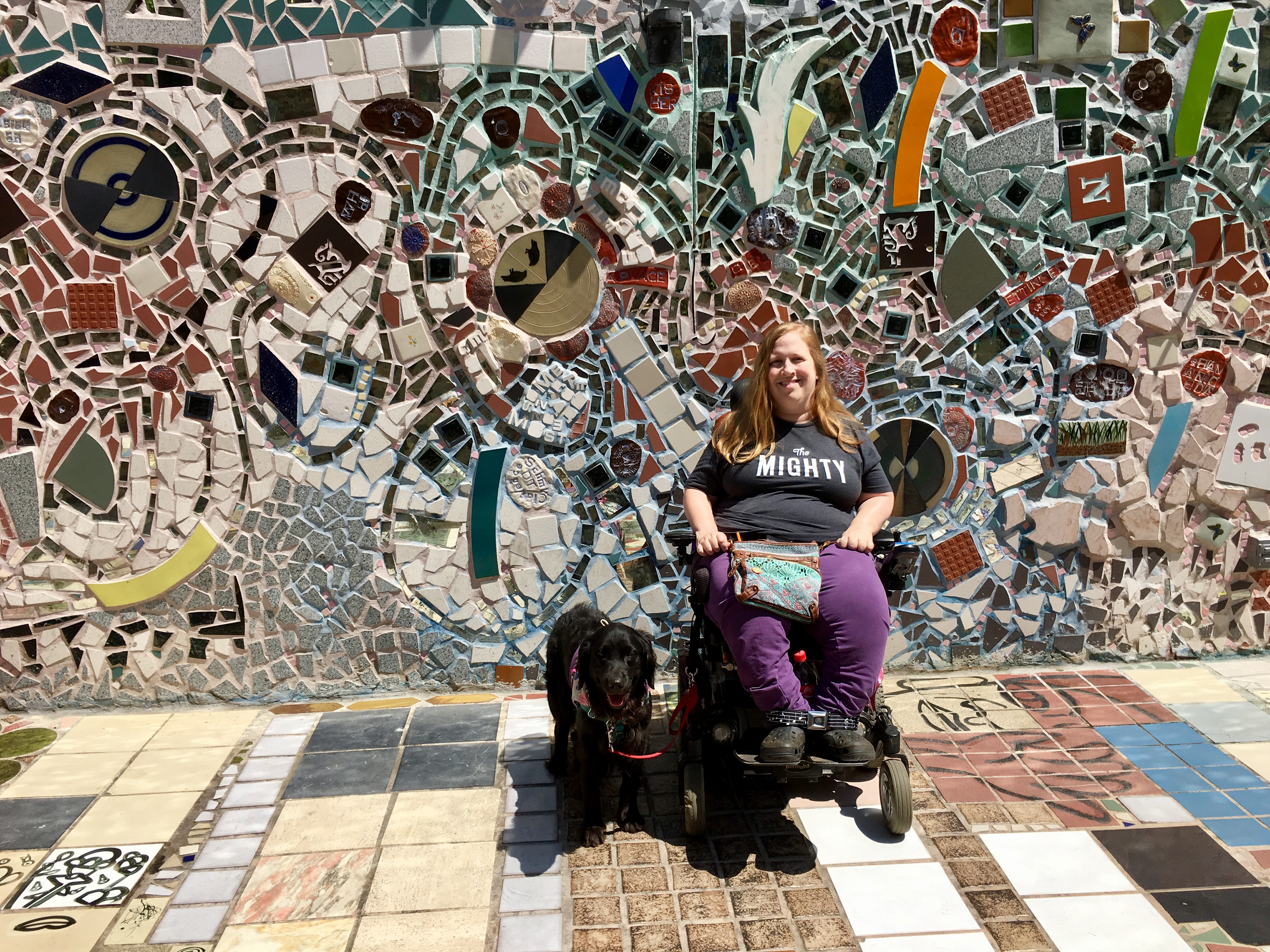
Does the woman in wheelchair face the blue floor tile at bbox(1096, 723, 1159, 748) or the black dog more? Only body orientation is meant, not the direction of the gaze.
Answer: the black dog

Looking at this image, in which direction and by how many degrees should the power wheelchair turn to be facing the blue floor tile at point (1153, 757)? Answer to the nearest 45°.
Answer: approximately 135° to its left

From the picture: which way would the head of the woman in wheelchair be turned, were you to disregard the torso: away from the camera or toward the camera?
toward the camera

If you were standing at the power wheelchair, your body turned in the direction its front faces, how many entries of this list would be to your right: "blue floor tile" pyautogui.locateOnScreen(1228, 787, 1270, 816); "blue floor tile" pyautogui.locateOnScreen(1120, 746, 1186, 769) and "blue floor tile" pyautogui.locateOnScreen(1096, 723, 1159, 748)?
0

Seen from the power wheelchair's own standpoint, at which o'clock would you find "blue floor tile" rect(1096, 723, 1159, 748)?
The blue floor tile is roughly at 8 o'clock from the power wheelchair.

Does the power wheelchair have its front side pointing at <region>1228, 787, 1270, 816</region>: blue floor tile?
no

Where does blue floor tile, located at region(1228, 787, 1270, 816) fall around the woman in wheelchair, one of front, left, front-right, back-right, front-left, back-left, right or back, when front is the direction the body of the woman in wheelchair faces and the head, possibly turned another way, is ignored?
left

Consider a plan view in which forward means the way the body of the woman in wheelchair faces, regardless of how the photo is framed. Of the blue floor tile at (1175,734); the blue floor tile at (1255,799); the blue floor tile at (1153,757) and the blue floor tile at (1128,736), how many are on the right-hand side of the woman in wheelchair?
0

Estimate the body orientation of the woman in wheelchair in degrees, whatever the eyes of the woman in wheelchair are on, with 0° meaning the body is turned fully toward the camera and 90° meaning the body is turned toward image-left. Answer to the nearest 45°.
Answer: approximately 0°

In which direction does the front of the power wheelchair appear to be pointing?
toward the camera

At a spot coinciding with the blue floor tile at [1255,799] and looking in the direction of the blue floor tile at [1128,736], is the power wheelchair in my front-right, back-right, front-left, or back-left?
front-left
